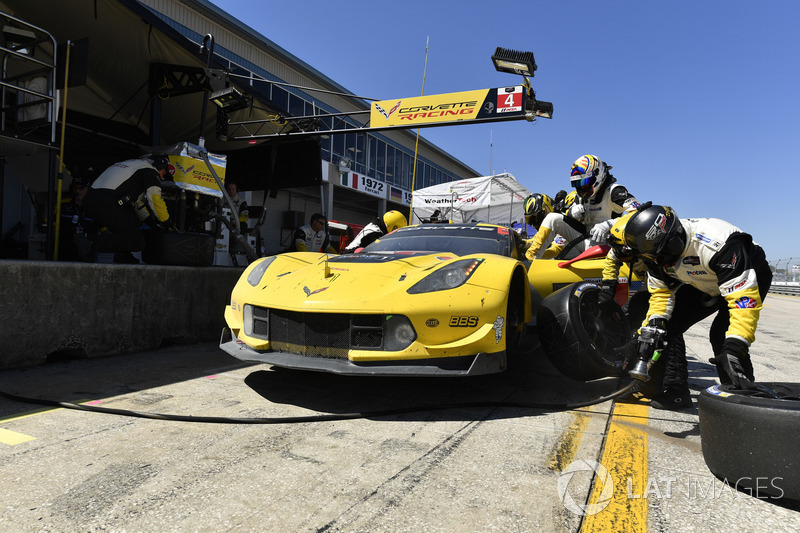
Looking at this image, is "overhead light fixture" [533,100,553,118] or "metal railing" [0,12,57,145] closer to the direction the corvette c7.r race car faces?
the metal railing

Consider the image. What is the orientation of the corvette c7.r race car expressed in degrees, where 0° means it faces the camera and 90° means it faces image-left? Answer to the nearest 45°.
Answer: approximately 45°

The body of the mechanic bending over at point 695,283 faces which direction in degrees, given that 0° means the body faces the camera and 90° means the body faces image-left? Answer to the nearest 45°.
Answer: approximately 45°

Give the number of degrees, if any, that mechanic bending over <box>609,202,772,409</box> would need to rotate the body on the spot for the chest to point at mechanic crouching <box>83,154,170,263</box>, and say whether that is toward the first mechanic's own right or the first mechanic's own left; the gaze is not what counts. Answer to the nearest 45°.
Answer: approximately 45° to the first mechanic's own right

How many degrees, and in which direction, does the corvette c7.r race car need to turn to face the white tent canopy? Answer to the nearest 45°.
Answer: approximately 135° to its right

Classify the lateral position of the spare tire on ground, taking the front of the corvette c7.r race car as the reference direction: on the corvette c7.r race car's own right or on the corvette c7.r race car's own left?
on the corvette c7.r race car's own left

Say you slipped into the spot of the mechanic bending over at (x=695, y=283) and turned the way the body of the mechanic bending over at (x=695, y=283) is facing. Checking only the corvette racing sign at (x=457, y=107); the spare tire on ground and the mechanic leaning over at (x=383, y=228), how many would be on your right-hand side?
2

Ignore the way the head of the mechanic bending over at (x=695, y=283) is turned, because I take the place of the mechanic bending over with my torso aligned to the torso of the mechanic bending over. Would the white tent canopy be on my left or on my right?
on my right

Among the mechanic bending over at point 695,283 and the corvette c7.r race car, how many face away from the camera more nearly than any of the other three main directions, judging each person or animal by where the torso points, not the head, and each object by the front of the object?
0

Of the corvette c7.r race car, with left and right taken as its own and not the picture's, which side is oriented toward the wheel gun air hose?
front

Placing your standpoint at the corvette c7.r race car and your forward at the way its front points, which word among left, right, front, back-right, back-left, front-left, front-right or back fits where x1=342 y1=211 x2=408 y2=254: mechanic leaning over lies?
back-right

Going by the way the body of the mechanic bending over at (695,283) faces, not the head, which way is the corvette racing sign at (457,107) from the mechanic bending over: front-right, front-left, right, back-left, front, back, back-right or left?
right
